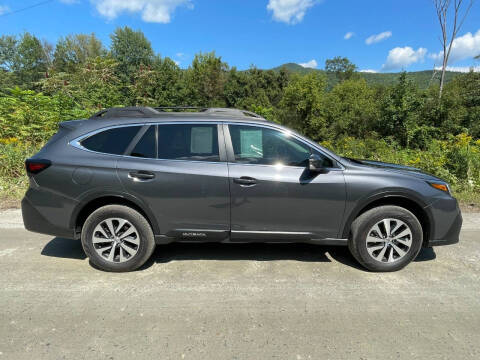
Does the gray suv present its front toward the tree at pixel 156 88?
no

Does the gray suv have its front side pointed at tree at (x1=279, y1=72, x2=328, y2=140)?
no

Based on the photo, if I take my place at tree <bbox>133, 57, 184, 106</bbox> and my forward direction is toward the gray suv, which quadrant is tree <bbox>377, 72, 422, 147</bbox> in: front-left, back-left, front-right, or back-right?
front-left

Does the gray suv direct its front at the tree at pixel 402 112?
no

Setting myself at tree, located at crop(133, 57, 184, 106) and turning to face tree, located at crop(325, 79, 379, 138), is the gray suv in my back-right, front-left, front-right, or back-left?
front-right

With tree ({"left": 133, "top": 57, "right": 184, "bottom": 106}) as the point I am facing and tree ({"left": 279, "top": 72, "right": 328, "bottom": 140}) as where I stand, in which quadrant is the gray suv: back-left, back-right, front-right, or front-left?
front-left

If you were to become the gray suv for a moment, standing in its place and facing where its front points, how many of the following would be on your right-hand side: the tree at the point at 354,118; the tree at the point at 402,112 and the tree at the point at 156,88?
0

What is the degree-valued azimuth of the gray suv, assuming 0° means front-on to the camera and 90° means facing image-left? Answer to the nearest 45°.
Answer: approximately 270°
